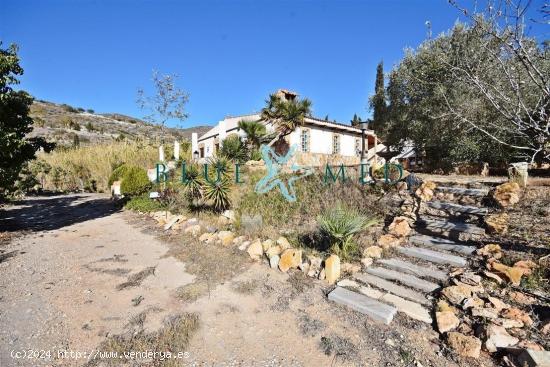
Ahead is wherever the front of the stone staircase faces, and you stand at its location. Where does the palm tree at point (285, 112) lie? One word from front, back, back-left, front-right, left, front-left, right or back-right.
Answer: right

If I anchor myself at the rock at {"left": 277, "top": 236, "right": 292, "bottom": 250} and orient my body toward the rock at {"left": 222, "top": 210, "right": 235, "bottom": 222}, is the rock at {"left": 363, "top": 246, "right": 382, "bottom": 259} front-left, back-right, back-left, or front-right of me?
back-right

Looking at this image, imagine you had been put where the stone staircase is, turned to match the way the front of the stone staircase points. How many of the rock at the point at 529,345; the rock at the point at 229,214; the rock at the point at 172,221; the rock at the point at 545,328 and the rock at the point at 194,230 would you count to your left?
2

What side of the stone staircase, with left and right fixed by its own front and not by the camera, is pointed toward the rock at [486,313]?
left

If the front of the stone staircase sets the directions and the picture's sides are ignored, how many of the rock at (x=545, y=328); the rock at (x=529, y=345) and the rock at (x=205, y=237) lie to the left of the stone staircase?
2

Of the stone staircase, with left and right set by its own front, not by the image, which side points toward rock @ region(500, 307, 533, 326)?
left

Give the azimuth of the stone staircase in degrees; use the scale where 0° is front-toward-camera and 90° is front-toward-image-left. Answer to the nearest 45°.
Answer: approximately 45°

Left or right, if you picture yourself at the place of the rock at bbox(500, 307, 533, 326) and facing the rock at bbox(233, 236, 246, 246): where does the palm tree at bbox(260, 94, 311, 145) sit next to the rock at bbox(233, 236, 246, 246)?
right

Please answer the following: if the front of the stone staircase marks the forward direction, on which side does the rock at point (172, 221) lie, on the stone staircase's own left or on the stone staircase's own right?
on the stone staircase's own right

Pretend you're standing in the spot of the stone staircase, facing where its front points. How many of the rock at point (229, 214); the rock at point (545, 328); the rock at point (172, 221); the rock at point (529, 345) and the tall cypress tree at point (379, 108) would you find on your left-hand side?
2

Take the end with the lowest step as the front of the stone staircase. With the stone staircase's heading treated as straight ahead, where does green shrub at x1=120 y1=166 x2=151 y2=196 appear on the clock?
The green shrub is roughly at 2 o'clock from the stone staircase.

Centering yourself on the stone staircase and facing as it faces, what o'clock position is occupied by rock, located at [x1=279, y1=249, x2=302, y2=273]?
The rock is roughly at 1 o'clock from the stone staircase.

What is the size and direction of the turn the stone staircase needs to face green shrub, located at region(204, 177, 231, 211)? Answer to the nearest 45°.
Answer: approximately 45° to its right

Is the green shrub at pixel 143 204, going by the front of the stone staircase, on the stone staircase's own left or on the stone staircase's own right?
on the stone staircase's own right

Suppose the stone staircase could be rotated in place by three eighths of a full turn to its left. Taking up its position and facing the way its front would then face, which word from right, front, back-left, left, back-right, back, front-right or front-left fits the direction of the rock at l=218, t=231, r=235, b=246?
back

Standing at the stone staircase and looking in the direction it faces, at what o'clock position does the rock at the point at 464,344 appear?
The rock is roughly at 10 o'clock from the stone staircase.
